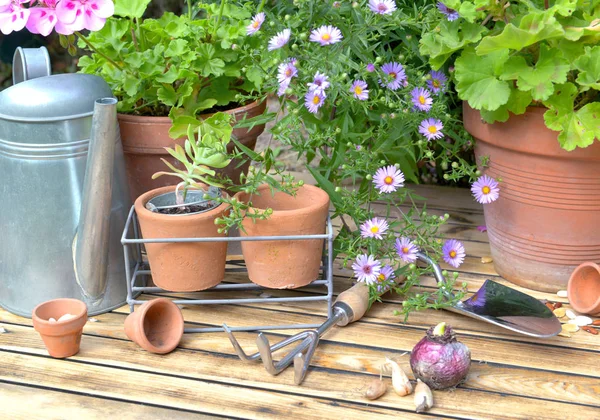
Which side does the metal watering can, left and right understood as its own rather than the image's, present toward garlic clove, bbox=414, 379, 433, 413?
front

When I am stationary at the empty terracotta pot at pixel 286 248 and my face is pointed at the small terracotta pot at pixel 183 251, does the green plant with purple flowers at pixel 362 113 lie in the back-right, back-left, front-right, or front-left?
back-right

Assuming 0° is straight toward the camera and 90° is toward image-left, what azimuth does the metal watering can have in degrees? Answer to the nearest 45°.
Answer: approximately 315°

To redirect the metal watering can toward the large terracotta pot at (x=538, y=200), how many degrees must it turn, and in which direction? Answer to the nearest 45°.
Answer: approximately 45° to its left

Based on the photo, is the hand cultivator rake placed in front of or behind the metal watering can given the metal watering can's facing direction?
in front

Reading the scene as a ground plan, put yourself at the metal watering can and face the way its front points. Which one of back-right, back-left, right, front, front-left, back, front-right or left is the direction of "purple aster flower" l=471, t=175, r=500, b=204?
front-left
